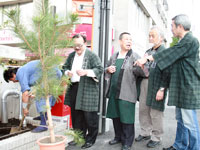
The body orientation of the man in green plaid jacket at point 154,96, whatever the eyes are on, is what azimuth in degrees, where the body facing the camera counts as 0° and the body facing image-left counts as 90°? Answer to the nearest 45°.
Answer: approximately 45°

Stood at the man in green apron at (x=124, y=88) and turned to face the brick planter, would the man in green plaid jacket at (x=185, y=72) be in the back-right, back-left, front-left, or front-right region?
back-left

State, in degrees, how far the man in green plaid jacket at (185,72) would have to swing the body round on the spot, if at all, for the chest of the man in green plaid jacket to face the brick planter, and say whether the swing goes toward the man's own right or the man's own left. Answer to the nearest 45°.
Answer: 0° — they already face it

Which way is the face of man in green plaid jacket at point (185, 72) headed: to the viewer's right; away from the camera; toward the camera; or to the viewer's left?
to the viewer's left

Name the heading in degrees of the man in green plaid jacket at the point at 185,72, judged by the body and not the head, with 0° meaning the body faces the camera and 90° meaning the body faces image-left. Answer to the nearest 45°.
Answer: approximately 90°

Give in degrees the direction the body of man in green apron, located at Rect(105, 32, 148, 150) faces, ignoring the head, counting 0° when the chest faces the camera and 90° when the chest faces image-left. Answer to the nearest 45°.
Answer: approximately 45°
